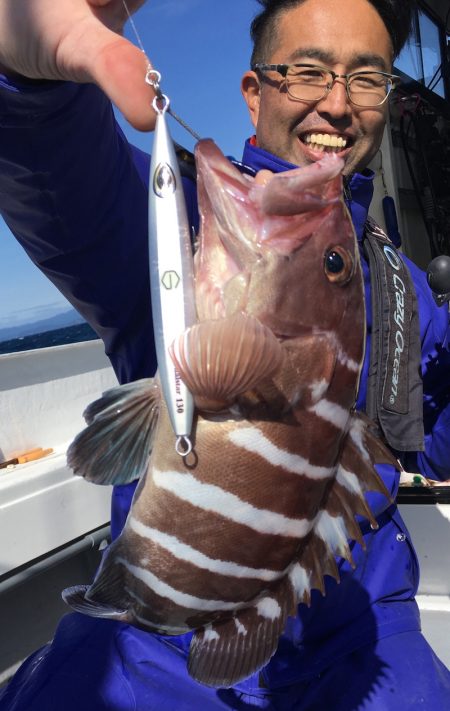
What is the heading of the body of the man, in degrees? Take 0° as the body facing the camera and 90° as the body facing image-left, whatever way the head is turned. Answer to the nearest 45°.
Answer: approximately 0°
